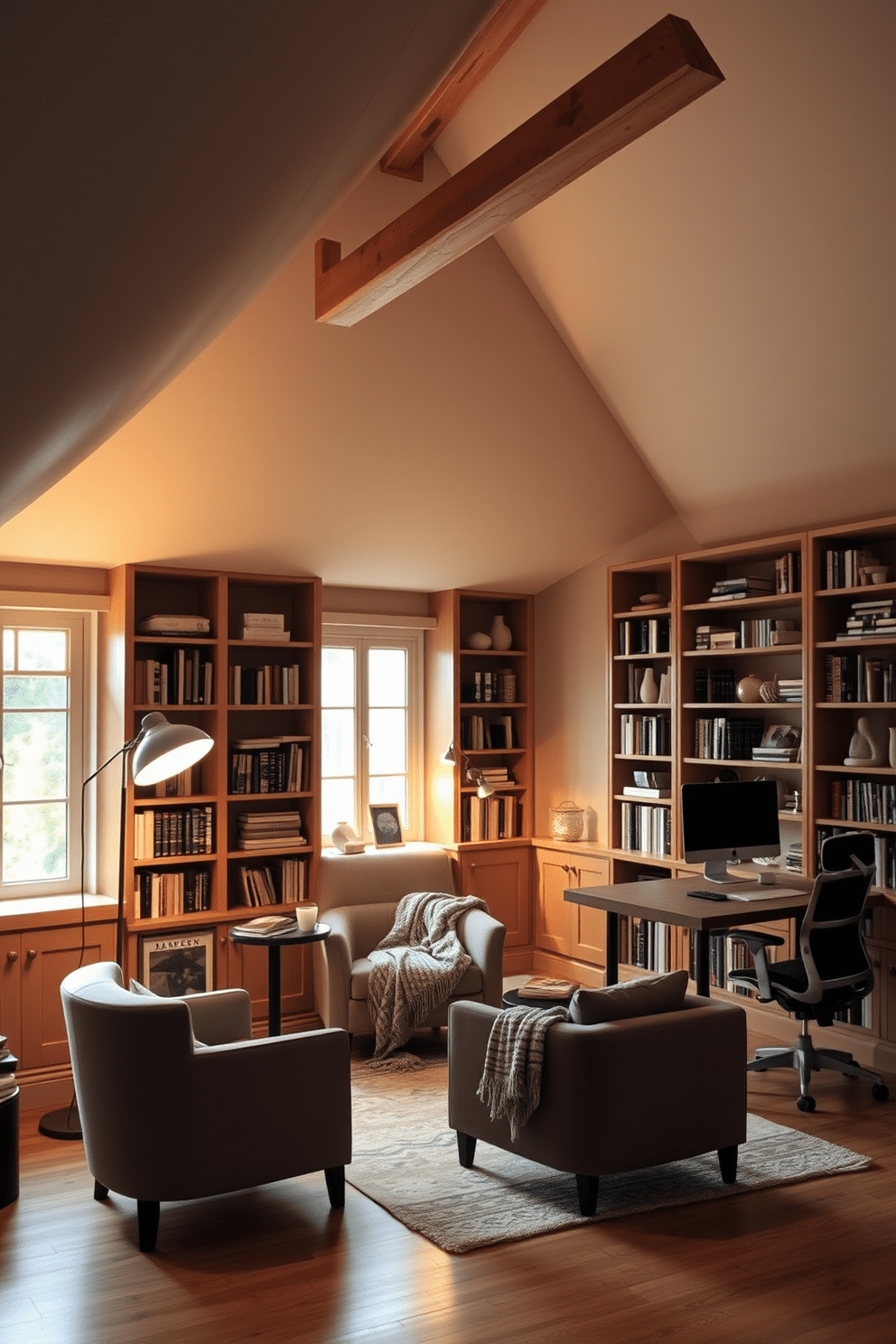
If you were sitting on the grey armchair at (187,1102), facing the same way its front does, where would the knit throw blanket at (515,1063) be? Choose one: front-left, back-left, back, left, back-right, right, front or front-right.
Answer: front-right

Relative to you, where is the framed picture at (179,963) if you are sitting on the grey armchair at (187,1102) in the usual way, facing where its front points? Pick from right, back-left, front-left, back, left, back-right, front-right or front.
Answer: front-left

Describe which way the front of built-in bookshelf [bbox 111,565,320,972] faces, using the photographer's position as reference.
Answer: facing the viewer and to the right of the viewer

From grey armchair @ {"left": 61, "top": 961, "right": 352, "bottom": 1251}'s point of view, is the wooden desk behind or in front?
in front

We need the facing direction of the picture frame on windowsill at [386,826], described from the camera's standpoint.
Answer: facing the viewer

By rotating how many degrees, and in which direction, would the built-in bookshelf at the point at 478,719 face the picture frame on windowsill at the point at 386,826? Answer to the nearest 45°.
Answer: approximately 90° to its right

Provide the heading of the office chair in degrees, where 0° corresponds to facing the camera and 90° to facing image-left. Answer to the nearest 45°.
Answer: approximately 135°

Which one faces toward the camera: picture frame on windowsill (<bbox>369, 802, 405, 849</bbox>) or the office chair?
the picture frame on windowsill

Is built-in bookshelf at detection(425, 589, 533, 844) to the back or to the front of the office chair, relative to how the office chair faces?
to the front

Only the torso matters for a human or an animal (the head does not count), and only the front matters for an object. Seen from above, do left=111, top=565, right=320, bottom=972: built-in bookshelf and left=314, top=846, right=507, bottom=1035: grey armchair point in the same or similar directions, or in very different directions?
same or similar directions

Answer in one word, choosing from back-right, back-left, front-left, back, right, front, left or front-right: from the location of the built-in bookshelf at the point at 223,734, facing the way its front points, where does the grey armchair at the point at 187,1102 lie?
front-right

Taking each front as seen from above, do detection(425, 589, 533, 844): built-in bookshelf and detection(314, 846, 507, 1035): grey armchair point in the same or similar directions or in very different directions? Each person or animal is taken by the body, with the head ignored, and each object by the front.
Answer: same or similar directions

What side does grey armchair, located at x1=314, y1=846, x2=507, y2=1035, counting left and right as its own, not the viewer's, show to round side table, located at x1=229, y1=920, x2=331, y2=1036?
right

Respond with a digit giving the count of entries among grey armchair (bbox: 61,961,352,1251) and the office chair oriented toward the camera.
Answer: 0

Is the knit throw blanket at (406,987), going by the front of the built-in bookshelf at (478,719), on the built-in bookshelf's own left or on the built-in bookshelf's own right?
on the built-in bookshelf's own right

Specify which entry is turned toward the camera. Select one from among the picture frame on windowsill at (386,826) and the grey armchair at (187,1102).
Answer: the picture frame on windowsill

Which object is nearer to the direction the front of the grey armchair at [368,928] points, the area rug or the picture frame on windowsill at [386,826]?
the area rug
